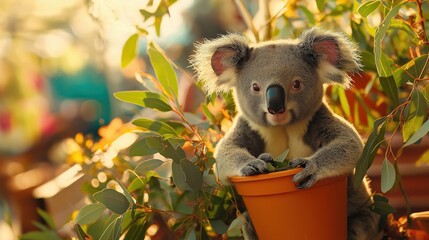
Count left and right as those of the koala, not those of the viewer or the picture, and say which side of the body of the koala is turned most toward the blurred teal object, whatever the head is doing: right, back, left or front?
back

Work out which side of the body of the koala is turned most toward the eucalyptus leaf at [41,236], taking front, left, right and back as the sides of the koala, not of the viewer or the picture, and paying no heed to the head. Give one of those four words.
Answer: right

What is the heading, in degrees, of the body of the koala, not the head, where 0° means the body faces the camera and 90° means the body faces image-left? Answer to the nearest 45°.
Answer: approximately 0°
